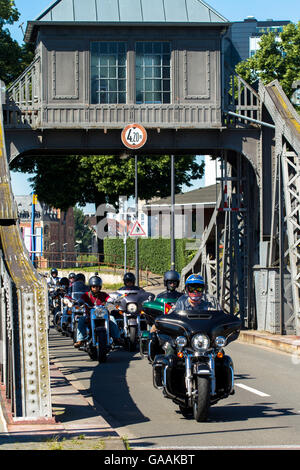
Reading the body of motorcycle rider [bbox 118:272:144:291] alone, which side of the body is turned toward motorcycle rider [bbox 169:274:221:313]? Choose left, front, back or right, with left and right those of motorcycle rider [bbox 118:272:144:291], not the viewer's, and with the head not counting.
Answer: front

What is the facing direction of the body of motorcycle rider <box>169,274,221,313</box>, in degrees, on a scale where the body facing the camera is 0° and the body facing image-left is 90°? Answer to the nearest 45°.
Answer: approximately 0°

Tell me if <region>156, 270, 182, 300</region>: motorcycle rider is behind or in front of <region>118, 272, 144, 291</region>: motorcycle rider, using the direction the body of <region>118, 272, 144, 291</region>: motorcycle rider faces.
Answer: in front

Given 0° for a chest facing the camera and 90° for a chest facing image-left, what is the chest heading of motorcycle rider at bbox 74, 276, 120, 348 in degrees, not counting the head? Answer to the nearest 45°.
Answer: approximately 0°

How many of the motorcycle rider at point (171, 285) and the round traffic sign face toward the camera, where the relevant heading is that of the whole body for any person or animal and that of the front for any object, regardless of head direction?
2

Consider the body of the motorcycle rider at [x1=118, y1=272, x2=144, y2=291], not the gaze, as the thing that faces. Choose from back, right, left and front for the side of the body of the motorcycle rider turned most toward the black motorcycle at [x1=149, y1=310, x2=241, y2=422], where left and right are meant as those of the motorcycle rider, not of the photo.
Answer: front

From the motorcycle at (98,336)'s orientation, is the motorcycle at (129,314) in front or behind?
behind
